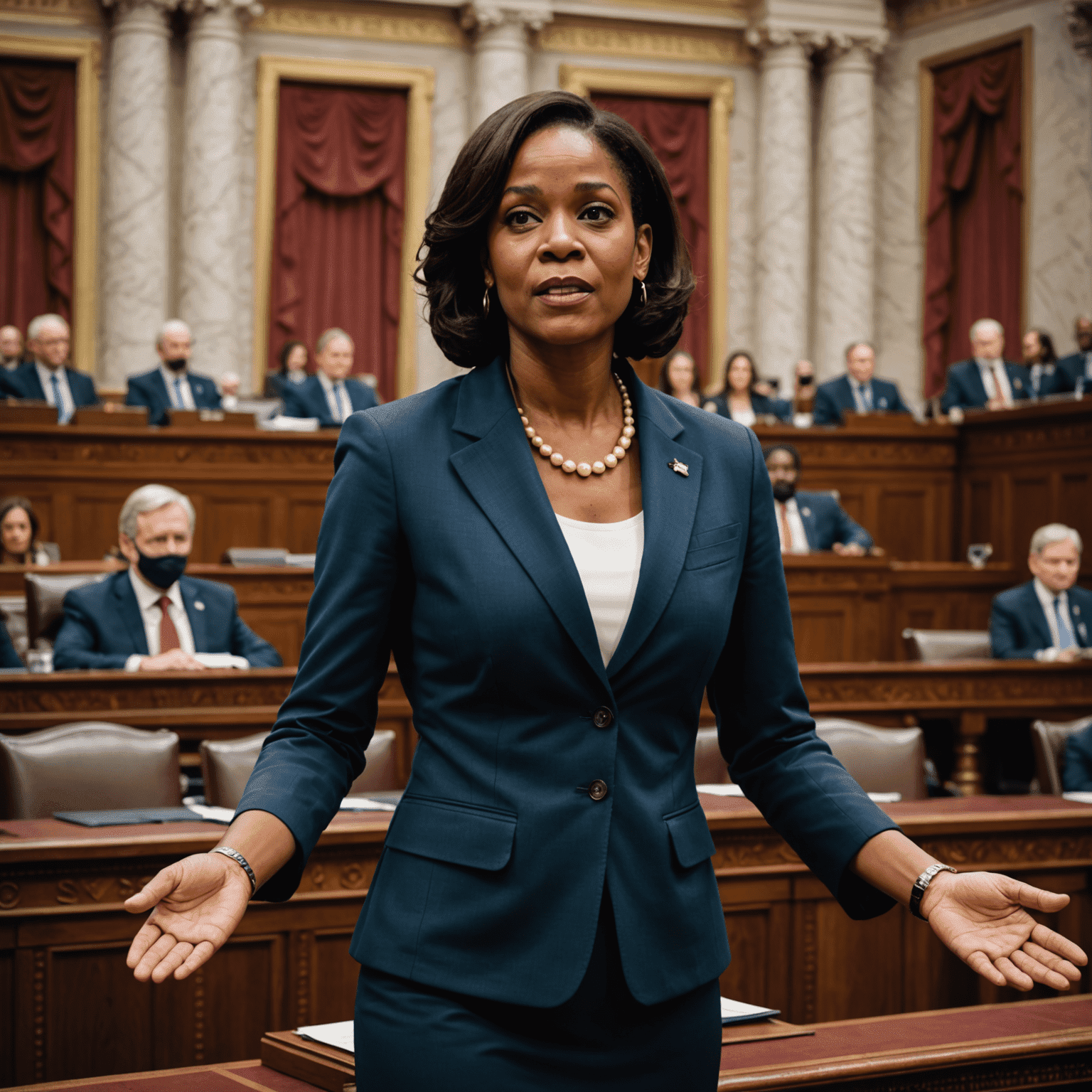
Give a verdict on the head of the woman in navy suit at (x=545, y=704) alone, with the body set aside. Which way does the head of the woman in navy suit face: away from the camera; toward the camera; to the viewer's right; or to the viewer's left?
toward the camera

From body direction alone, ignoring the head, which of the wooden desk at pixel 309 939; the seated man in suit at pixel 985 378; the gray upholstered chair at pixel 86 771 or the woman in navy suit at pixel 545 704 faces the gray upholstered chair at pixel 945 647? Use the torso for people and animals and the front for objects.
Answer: the seated man in suit

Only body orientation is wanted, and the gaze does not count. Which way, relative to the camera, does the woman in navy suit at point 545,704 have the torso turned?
toward the camera

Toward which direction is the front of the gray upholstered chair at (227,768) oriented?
toward the camera

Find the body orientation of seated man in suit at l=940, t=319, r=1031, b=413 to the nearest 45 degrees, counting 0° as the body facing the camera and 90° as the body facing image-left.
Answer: approximately 0°

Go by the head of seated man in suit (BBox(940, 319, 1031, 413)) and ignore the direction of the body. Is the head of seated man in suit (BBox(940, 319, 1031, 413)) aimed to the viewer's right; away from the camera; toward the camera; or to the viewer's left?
toward the camera

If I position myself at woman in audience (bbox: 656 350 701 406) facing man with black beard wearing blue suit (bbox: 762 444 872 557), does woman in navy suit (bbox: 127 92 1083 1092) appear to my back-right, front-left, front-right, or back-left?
front-right

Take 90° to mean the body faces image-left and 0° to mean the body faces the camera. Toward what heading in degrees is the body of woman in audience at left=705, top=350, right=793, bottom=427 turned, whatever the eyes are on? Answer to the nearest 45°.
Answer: approximately 0°

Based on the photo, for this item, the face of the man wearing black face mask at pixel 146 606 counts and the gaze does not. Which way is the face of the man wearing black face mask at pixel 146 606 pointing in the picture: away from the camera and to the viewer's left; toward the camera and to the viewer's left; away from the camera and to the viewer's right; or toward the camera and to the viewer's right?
toward the camera and to the viewer's right

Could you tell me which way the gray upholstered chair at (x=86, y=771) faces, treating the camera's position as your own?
facing the viewer
